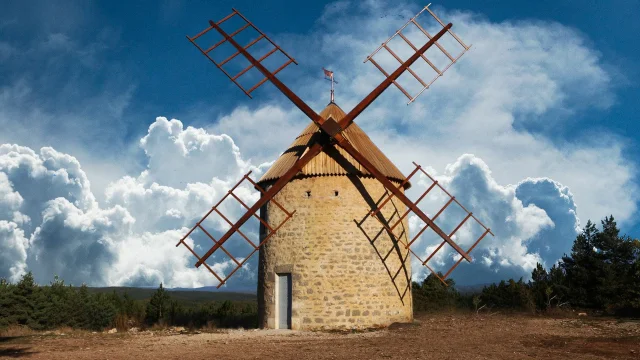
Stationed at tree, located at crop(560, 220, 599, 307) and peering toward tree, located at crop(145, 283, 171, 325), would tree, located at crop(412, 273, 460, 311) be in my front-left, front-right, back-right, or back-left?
front-right

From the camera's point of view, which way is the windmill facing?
toward the camera

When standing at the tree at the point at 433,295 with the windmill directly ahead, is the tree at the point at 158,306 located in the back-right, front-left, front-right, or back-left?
front-right

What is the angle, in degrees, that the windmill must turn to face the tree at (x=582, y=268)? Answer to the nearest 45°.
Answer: approximately 135° to its left

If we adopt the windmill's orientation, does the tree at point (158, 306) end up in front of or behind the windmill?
behind

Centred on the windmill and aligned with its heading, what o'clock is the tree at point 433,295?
The tree is roughly at 7 o'clock from the windmill.

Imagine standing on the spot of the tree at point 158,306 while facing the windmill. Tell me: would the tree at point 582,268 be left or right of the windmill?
left

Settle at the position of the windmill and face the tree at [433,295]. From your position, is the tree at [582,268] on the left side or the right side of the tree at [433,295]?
right
